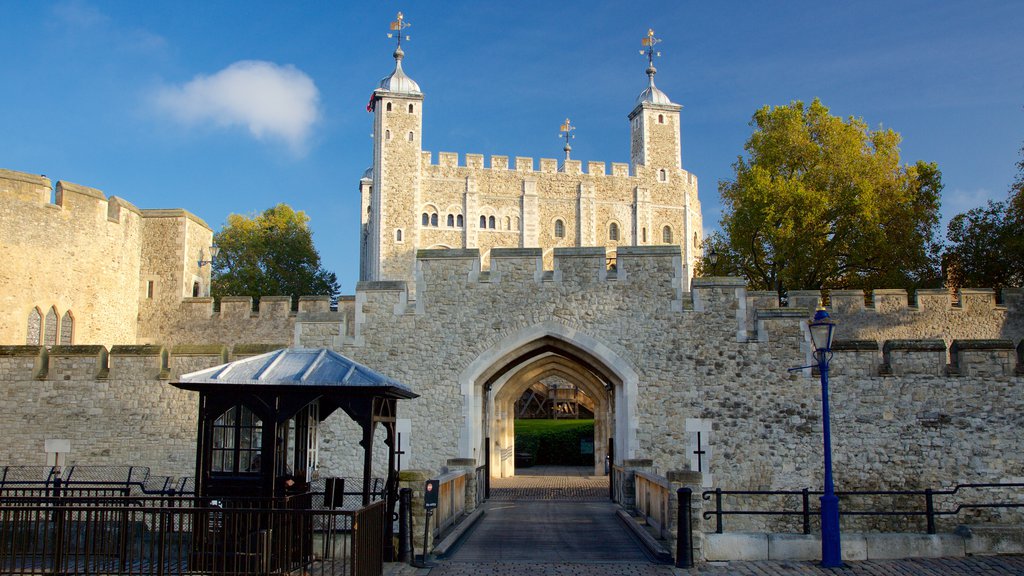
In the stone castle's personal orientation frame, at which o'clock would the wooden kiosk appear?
The wooden kiosk is roughly at 1 o'clock from the stone castle.

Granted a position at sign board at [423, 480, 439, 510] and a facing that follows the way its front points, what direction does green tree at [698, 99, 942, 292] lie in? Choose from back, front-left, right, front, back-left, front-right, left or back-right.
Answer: back-left

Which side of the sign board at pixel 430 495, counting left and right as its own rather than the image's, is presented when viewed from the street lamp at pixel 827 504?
left

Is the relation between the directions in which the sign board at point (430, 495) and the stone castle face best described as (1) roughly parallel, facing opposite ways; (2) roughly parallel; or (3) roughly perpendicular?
roughly parallel

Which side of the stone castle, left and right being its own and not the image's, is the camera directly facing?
front

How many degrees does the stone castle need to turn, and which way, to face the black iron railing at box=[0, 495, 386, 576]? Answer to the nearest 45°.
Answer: approximately 45° to its right

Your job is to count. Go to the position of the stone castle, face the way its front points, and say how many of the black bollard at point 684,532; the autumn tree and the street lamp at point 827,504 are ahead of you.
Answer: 2

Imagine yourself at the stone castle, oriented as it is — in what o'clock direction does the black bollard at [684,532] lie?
The black bollard is roughly at 12 o'clock from the stone castle.

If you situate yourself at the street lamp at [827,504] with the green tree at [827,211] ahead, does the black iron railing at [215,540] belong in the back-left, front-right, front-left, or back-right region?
back-left

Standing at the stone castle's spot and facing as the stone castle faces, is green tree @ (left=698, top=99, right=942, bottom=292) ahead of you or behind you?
behind

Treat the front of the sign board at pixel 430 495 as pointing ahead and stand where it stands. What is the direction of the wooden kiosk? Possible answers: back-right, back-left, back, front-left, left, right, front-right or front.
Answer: front-right

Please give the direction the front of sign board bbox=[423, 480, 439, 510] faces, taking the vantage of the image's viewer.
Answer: facing the viewer

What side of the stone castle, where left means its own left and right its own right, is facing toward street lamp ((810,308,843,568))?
front

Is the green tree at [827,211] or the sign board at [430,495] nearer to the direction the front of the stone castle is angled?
the sign board

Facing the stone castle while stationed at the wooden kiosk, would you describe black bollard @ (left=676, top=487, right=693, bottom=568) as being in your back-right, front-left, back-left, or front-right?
front-right

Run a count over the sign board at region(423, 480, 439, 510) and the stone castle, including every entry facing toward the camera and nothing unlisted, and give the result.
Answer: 2
